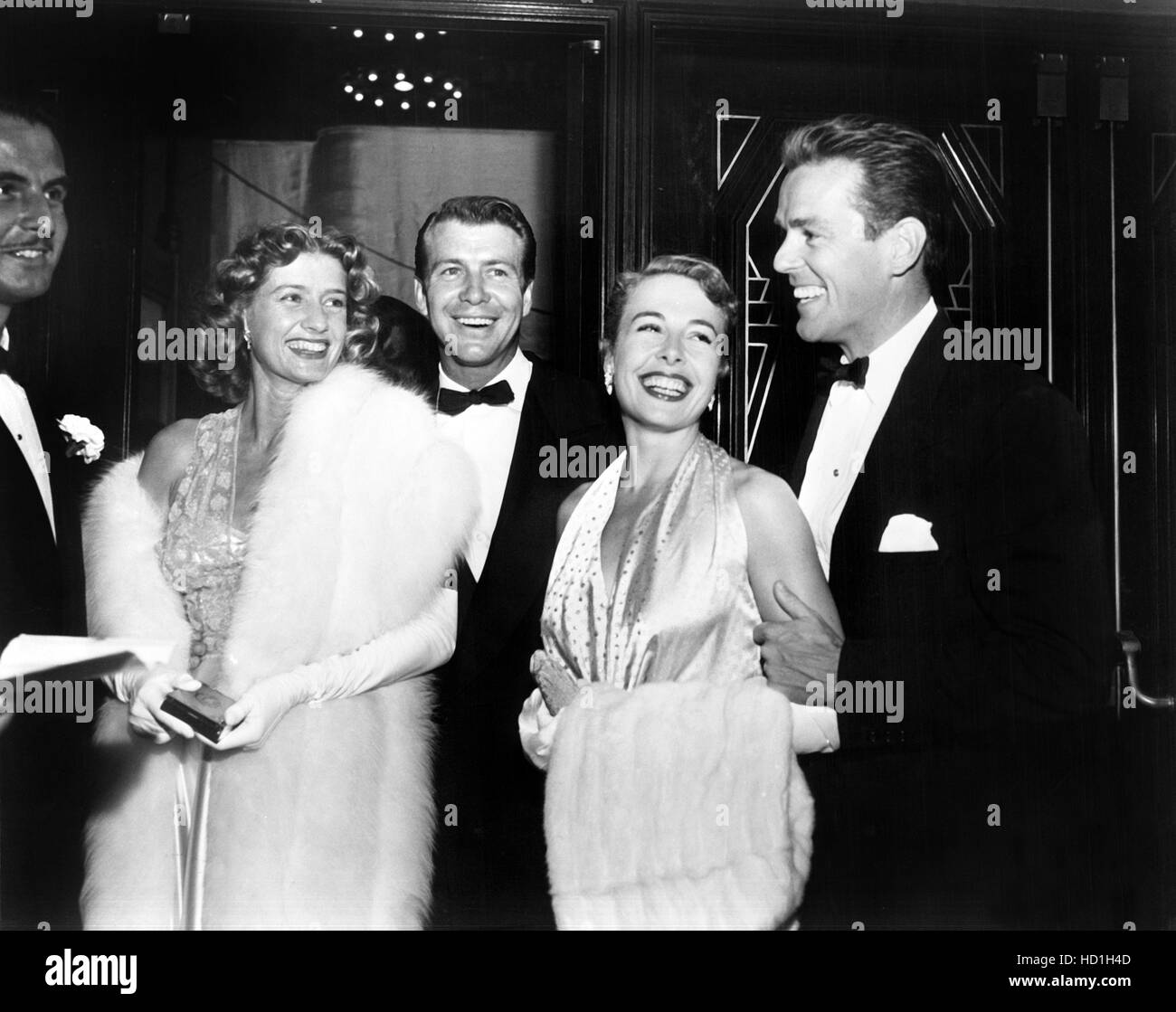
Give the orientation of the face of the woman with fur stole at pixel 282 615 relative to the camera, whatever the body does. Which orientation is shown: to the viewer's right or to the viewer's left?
to the viewer's right

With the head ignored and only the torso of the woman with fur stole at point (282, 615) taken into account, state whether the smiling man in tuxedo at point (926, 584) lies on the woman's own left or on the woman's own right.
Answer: on the woman's own left

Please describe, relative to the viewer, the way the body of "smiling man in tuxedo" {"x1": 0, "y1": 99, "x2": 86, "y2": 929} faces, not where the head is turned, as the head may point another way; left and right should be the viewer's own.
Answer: facing the viewer and to the right of the viewer

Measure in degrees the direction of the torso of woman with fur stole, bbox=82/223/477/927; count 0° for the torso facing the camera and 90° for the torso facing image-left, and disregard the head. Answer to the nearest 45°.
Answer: approximately 45°

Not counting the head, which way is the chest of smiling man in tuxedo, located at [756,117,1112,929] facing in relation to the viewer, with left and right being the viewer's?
facing the viewer and to the left of the viewer

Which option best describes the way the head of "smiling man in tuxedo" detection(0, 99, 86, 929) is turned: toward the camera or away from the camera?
toward the camera

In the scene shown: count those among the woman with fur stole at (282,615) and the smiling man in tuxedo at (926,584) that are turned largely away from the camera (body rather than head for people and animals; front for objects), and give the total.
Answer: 0

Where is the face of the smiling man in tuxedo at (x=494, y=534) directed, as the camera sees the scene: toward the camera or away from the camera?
toward the camera

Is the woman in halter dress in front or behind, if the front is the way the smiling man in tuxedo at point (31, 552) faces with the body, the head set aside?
in front

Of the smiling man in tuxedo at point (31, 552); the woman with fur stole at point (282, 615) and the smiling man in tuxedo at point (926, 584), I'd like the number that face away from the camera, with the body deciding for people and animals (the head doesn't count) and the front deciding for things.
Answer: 0

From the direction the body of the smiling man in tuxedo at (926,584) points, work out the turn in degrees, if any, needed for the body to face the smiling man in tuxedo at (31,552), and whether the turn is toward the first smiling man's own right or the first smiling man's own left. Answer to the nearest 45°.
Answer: approximately 45° to the first smiling man's own right
